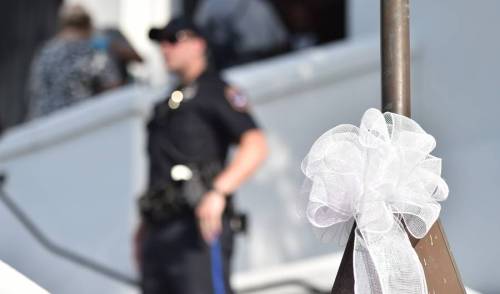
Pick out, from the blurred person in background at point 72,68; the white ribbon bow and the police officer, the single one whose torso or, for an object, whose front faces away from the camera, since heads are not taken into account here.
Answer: the blurred person in background

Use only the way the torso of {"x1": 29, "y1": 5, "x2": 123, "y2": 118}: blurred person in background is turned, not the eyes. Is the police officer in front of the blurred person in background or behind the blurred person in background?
behind

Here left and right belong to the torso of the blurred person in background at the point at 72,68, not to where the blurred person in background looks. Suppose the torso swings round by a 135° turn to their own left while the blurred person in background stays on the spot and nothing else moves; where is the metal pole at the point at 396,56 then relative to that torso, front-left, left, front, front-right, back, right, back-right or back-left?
front-left

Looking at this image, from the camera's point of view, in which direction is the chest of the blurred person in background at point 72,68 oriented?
away from the camera

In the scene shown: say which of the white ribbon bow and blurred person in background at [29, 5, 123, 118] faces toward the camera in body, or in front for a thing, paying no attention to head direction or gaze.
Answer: the white ribbon bow

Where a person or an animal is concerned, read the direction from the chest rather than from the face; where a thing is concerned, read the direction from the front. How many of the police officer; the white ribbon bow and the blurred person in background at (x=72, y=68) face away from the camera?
1

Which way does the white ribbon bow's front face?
toward the camera

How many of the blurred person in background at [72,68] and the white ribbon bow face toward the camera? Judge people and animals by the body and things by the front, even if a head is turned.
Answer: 1

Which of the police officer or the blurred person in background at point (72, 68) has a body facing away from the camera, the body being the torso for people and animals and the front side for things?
the blurred person in background

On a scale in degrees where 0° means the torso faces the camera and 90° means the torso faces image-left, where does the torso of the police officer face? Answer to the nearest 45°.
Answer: approximately 45°

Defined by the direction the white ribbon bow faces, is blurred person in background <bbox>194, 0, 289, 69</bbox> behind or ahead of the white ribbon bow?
behind
